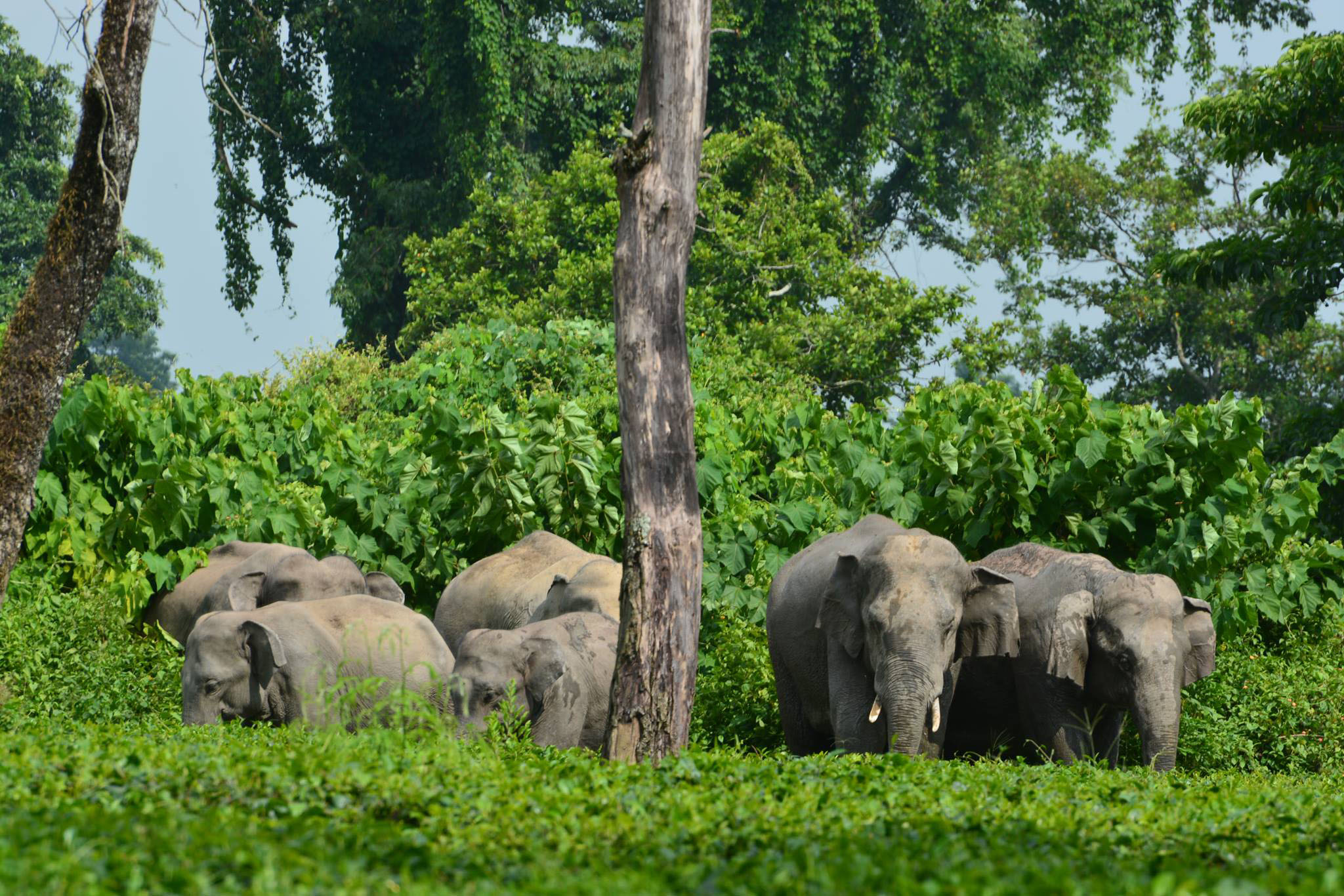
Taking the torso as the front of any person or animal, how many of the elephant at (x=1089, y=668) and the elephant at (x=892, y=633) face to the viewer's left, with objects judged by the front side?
0

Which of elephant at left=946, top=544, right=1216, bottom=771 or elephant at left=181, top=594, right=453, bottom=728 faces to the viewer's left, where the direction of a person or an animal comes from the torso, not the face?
elephant at left=181, top=594, right=453, bottom=728

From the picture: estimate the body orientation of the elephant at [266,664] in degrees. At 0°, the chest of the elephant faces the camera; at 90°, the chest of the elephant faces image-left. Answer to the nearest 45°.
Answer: approximately 90°

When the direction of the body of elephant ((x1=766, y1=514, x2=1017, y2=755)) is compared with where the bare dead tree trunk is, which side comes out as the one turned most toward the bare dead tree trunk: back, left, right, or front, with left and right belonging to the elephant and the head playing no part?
right

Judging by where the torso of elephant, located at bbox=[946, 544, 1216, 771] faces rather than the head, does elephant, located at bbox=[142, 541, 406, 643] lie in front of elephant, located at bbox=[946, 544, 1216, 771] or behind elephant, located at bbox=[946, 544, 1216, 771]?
behind

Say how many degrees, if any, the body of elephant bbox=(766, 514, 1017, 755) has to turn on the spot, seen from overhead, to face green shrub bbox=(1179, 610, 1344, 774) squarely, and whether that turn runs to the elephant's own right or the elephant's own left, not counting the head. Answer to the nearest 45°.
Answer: approximately 90° to the elephant's own left

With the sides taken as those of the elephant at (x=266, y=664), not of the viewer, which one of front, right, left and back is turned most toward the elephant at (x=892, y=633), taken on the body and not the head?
back

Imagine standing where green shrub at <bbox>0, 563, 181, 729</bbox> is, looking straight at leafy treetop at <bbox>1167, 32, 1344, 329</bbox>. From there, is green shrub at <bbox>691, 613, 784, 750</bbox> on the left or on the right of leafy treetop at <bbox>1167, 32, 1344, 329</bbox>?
right
